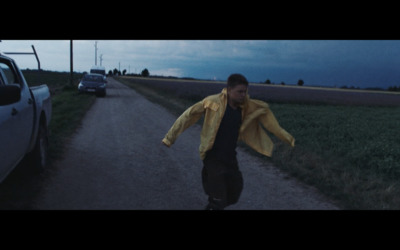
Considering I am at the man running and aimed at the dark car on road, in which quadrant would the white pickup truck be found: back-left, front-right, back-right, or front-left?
front-left

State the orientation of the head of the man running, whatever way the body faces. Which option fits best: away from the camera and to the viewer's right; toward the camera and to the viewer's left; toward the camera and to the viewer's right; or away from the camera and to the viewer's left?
toward the camera and to the viewer's right

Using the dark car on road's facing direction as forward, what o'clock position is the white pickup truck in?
The white pickup truck is roughly at 12 o'clock from the dark car on road.

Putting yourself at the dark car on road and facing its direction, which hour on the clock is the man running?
The man running is roughly at 12 o'clock from the dark car on road.

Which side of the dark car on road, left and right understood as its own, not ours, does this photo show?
front
